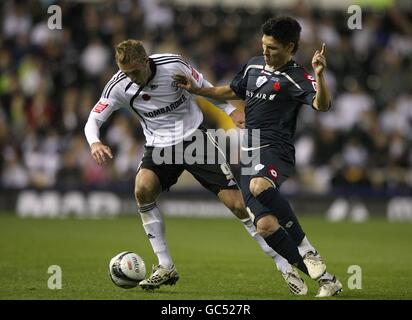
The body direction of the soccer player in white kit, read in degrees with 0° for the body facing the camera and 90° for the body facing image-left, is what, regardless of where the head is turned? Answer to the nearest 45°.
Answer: approximately 0°

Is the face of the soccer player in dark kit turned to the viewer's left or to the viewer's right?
to the viewer's left

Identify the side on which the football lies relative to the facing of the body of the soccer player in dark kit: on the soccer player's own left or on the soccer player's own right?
on the soccer player's own right

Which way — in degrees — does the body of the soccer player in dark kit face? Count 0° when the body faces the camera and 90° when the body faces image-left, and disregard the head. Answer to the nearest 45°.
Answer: approximately 45°
